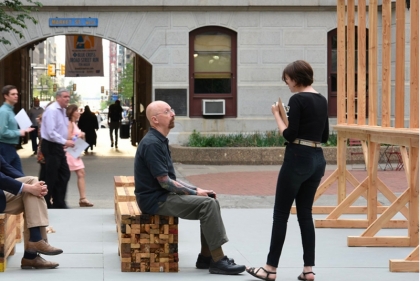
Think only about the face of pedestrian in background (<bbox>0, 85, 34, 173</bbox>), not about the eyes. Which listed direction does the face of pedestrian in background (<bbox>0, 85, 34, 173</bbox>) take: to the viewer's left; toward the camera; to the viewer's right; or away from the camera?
to the viewer's right

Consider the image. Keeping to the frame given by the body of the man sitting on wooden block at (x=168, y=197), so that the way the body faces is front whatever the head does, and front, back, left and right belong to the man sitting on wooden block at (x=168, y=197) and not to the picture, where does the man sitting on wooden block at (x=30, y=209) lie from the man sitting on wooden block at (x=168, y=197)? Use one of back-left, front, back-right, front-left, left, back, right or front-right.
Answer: back

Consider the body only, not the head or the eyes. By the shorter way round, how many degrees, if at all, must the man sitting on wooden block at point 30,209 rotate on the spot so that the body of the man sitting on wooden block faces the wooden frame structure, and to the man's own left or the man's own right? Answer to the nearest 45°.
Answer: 0° — they already face it

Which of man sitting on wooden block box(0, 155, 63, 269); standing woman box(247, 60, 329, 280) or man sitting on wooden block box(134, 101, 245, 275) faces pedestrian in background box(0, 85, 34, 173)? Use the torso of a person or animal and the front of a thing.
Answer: the standing woman

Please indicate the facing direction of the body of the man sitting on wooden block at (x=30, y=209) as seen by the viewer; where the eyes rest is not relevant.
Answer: to the viewer's right

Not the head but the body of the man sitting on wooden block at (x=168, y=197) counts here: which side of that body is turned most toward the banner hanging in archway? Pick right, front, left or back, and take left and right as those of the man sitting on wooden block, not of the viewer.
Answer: left

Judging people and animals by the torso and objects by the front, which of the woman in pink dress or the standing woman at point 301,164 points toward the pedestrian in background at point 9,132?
the standing woman

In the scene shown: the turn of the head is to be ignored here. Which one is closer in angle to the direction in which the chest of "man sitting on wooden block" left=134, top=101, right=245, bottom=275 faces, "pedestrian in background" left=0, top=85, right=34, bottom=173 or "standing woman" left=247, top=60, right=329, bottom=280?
the standing woman

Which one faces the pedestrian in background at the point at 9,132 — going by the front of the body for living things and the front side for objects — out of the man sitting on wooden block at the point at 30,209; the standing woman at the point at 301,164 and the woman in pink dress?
the standing woman

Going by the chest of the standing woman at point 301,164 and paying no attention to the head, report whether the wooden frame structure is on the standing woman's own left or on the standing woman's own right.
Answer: on the standing woman's own right

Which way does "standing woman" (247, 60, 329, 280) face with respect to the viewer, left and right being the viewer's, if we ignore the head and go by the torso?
facing away from the viewer and to the left of the viewer

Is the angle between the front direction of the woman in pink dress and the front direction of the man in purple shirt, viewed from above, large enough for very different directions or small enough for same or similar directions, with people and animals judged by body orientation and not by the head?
same or similar directions

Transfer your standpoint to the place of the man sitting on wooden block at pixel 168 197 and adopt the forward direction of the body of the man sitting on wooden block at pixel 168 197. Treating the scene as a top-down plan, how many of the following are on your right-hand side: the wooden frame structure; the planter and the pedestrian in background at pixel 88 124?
0
